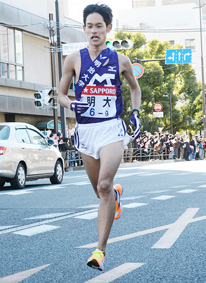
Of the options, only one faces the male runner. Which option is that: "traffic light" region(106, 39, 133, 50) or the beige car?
the traffic light

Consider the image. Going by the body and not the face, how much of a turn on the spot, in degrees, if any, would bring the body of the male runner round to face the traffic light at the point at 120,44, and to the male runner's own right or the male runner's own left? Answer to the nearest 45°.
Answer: approximately 180°

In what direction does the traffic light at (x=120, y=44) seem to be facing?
toward the camera

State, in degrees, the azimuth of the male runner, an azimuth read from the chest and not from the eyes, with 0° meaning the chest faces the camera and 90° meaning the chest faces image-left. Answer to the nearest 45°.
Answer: approximately 0°

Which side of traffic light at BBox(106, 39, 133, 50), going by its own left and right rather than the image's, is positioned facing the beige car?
front

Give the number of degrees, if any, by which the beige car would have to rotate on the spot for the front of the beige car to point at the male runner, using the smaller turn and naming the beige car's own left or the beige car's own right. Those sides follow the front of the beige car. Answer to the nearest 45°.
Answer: approximately 135° to the beige car's own right

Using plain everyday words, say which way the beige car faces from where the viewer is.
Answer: facing away from the viewer and to the right of the viewer

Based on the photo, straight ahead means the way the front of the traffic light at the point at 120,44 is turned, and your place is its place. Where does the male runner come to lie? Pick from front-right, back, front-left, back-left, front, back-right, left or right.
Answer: front
